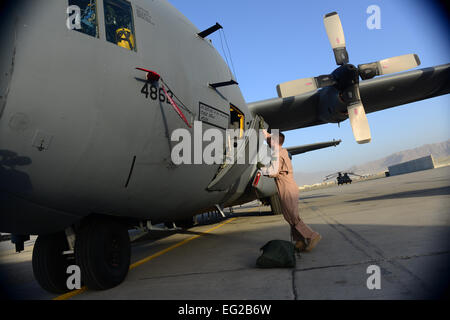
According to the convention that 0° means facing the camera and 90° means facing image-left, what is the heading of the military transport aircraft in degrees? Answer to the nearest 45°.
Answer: approximately 45°

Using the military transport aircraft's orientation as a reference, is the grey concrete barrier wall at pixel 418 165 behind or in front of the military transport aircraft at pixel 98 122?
behind
